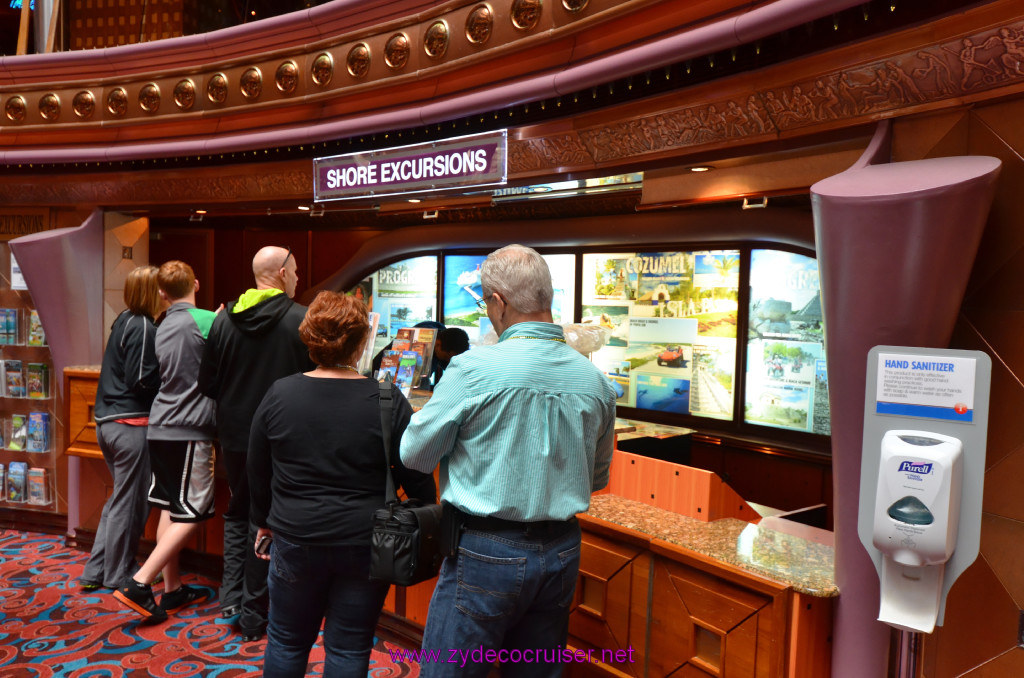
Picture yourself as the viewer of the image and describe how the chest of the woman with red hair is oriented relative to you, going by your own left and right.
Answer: facing away from the viewer

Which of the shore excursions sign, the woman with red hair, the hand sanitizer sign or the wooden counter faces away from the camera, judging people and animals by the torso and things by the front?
the woman with red hair

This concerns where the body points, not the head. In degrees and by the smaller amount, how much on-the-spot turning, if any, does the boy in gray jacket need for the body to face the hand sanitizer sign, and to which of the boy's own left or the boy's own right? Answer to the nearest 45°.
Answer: approximately 90° to the boy's own right

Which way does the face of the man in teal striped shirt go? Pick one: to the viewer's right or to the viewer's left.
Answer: to the viewer's left

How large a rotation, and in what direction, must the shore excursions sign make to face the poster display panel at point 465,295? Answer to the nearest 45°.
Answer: approximately 135° to its right

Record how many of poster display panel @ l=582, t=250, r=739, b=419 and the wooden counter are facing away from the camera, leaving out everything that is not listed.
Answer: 0

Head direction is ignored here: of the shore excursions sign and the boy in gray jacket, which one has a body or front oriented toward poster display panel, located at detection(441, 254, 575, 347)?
the boy in gray jacket

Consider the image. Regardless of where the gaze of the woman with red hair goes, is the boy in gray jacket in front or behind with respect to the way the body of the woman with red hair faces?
in front
